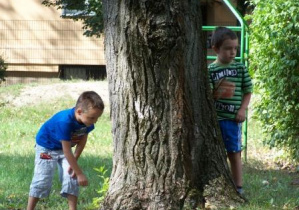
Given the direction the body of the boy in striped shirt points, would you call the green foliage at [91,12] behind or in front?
behind

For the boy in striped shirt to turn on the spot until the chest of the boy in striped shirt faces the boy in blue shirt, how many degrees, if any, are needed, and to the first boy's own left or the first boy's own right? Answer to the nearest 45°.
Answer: approximately 45° to the first boy's own right

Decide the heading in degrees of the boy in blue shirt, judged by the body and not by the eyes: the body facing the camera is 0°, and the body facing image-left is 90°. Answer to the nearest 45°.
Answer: approximately 315°

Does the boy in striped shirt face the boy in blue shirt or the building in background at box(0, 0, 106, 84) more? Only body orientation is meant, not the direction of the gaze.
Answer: the boy in blue shirt

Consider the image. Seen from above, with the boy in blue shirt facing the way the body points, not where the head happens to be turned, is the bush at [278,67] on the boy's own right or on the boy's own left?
on the boy's own left

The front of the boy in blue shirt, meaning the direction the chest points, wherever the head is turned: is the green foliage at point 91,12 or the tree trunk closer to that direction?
the tree trunk

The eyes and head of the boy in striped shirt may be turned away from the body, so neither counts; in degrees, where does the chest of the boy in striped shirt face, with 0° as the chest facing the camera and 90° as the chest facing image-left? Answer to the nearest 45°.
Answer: approximately 0°

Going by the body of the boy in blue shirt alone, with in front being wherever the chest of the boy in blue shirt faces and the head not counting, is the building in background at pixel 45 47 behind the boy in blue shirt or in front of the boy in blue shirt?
behind

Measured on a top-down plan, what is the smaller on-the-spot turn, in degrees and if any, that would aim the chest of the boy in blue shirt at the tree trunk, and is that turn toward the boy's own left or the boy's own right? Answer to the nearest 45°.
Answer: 0° — they already face it
